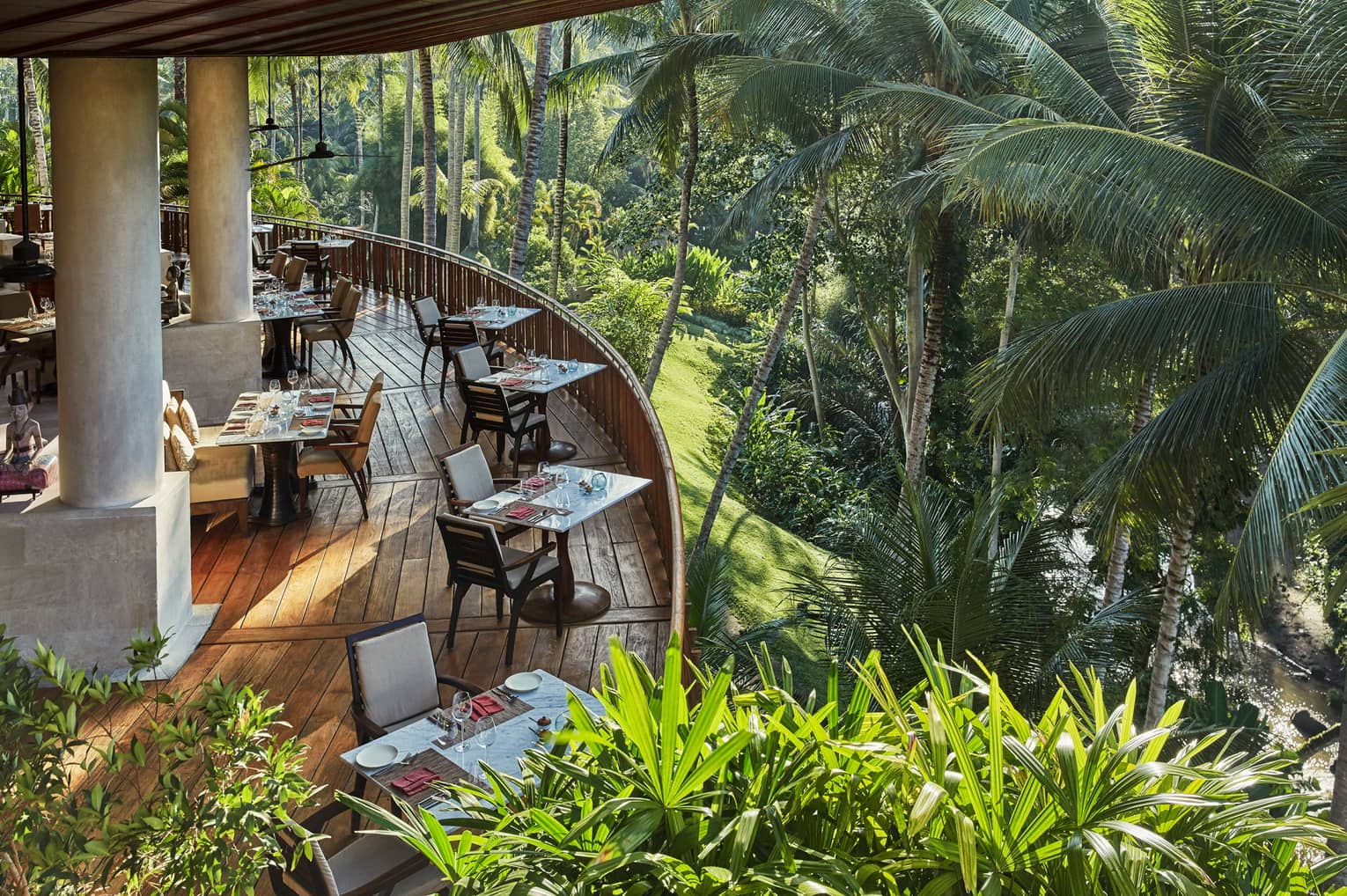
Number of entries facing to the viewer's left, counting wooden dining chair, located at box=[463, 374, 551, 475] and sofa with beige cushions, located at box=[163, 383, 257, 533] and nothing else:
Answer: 0

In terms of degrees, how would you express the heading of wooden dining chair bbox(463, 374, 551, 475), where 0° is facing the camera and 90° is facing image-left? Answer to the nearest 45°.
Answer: approximately 225°

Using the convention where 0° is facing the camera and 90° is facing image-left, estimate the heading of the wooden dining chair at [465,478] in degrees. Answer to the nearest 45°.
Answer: approximately 315°

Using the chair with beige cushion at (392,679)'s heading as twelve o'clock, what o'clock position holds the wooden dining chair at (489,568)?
The wooden dining chair is roughly at 8 o'clock from the chair with beige cushion.

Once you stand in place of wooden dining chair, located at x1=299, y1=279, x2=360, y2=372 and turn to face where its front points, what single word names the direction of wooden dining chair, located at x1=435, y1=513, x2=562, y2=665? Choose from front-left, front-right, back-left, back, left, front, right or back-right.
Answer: left

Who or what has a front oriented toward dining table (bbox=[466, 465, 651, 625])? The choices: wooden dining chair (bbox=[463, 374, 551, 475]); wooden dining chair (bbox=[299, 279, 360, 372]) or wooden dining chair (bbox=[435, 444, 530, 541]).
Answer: wooden dining chair (bbox=[435, 444, 530, 541])

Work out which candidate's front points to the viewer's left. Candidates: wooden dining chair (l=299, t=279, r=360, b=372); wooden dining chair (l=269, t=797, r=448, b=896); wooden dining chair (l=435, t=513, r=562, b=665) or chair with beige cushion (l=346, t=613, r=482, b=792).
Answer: wooden dining chair (l=299, t=279, r=360, b=372)

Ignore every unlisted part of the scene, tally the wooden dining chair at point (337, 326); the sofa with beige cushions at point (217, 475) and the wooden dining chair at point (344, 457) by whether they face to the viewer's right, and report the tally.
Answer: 1

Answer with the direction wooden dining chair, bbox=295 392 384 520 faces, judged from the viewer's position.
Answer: facing to the left of the viewer

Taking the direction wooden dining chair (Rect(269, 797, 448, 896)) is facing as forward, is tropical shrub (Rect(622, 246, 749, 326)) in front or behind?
in front

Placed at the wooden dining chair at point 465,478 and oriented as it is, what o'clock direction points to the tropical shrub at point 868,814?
The tropical shrub is roughly at 1 o'clock from the wooden dining chair.

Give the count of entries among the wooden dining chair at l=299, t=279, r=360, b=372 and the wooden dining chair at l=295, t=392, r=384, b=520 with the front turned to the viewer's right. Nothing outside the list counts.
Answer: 0

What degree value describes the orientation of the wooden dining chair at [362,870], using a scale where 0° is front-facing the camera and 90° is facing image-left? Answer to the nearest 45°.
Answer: approximately 225°

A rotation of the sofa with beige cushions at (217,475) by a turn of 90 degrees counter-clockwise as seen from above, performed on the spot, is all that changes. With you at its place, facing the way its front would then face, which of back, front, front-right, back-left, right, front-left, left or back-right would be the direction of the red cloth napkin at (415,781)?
back

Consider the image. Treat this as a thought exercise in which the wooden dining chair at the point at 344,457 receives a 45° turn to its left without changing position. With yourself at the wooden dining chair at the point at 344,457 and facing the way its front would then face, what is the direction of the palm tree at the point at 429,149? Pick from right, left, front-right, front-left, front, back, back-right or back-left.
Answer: back-right

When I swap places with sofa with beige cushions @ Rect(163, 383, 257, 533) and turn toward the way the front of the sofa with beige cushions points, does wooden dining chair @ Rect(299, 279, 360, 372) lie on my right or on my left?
on my left

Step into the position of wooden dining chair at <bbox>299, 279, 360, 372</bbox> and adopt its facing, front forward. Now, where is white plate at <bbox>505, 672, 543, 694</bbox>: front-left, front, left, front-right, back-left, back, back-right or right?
left

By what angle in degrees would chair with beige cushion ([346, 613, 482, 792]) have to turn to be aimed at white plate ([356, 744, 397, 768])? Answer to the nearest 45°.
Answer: approximately 45° to its right

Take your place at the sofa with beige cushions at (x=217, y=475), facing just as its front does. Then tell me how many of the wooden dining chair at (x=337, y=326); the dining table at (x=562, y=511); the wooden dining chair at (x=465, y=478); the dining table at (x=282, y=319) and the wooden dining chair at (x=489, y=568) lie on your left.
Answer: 2

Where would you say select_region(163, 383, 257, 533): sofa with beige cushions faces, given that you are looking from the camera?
facing to the right of the viewer

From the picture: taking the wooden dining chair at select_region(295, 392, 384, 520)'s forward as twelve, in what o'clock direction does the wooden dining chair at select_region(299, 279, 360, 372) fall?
the wooden dining chair at select_region(299, 279, 360, 372) is roughly at 3 o'clock from the wooden dining chair at select_region(295, 392, 384, 520).

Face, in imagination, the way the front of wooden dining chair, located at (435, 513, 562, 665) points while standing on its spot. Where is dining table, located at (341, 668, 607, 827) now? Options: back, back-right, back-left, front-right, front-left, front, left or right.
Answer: back-right
